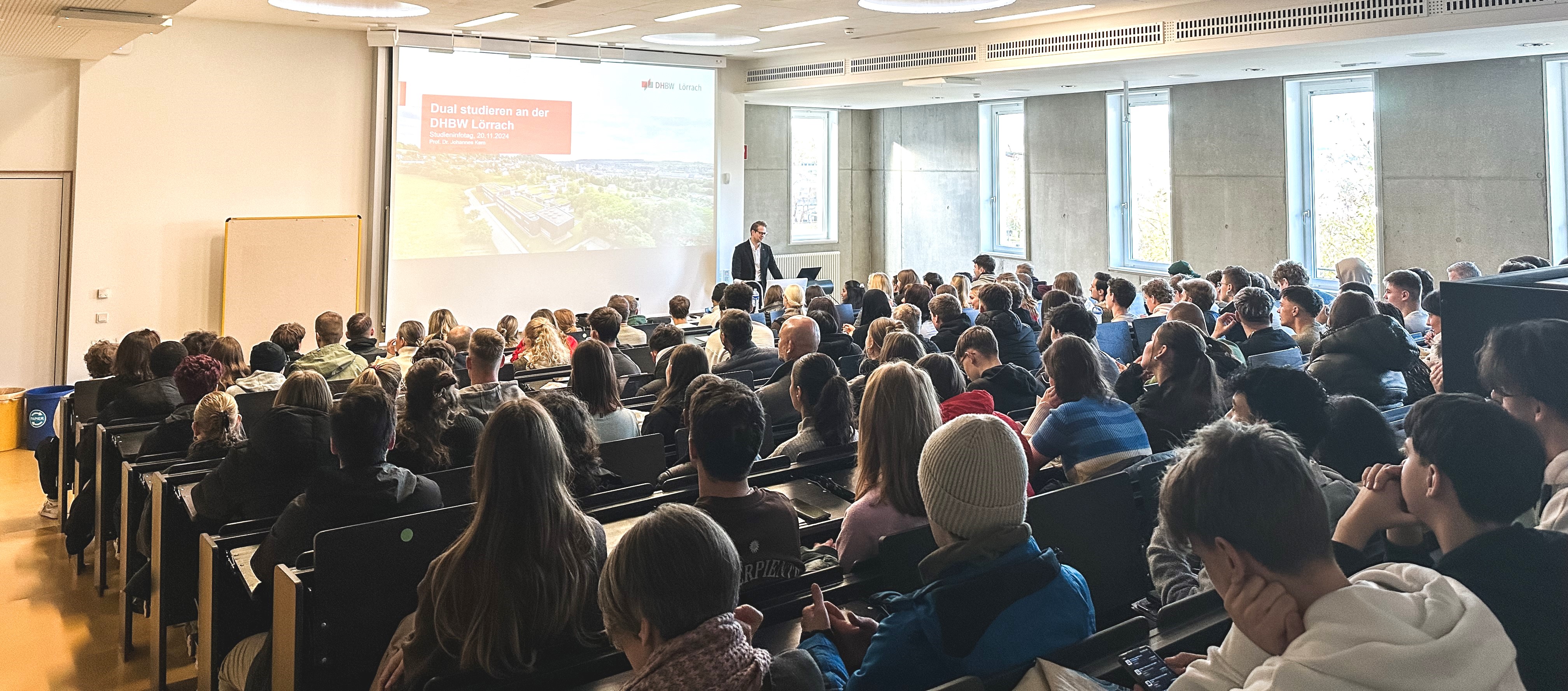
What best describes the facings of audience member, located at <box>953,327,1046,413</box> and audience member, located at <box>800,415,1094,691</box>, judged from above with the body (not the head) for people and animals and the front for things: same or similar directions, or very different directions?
same or similar directions

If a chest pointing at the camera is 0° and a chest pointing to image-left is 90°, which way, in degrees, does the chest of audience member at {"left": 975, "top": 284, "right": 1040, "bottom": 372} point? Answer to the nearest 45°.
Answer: approximately 135°

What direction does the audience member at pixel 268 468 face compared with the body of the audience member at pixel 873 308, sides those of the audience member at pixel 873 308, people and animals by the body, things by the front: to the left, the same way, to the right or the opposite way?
the same way

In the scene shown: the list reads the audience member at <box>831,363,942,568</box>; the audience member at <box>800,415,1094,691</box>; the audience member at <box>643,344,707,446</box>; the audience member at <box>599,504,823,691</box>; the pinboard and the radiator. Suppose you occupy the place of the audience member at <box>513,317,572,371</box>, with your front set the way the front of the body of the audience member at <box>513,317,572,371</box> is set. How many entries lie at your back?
4

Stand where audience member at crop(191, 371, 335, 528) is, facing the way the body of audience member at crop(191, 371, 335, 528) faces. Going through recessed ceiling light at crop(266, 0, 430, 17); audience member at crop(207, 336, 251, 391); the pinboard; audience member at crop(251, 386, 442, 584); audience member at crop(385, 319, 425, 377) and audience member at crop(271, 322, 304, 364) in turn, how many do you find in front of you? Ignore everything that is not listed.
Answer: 5

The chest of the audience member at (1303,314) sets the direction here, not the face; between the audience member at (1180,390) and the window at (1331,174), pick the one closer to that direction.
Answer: the window

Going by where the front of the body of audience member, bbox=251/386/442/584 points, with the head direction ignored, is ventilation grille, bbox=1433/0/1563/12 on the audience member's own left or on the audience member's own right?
on the audience member's own right

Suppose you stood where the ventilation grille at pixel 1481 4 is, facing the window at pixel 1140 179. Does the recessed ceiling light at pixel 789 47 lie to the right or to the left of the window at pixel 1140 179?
left

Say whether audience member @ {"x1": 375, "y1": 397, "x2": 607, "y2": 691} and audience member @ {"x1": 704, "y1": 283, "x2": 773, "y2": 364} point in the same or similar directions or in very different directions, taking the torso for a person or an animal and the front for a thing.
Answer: same or similar directions

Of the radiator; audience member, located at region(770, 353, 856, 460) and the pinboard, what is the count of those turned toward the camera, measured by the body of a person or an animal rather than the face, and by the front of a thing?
2

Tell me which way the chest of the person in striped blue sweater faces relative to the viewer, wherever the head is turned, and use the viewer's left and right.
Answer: facing away from the viewer and to the left of the viewer

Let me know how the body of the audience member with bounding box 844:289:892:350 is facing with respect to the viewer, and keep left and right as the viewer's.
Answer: facing away from the viewer and to the left of the viewer

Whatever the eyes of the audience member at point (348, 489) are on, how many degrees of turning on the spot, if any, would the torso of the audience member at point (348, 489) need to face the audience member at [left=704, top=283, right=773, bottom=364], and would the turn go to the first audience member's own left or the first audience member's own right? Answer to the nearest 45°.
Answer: approximately 45° to the first audience member's own right

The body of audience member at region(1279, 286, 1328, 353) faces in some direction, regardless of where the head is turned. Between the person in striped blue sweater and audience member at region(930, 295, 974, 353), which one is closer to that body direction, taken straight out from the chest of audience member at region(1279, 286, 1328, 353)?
the audience member

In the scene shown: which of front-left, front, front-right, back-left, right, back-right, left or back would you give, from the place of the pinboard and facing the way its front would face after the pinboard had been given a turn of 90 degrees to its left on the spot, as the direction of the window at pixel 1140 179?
front

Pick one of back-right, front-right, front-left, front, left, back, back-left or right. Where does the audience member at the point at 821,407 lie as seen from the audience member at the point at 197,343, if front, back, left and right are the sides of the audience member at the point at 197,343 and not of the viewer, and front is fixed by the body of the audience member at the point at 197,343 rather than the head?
back-right

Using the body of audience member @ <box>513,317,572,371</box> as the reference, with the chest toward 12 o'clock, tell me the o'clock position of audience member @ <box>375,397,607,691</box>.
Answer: audience member @ <box>375,397,607,691</box> is roughly at 6 o'clock from audience member @ <box>513,317,572,371</box>.

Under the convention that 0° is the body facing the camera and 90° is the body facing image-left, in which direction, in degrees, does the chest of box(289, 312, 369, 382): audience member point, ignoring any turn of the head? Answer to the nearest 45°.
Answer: approximately 180°

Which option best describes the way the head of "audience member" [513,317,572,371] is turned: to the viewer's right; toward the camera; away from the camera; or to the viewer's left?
away from the camera

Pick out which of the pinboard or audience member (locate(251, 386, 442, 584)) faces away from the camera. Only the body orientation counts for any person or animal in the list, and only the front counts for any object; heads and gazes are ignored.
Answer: the audience member

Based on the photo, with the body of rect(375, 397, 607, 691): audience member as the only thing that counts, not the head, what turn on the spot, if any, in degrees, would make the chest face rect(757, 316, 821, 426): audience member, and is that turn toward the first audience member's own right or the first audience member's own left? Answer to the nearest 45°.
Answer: approximately 45° to the first audience member's own right

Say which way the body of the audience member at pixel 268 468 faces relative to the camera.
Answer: away from the camera

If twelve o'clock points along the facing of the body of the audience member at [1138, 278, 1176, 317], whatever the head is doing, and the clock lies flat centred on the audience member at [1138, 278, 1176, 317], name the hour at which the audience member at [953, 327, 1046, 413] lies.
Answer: the audience member at [953, 327, 1046, 413] is roughly at 8 o'clock from the audience member at [1138, 278, 1176, 317].
